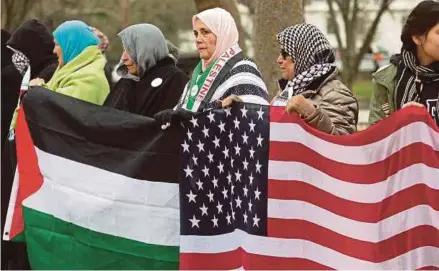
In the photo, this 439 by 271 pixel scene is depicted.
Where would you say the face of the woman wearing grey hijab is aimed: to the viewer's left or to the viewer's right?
to the viewer's left

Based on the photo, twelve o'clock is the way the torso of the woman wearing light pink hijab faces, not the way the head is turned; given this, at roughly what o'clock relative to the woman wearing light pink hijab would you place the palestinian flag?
The palestinian flag is roughly at 2 o'clock from the woman wearing light pink hijab.

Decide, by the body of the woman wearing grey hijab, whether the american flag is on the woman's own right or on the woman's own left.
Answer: on the woman's own left

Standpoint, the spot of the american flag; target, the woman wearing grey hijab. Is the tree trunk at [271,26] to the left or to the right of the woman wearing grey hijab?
right

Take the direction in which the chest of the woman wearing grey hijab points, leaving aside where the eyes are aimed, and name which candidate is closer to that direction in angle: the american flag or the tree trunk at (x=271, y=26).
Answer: the american flag

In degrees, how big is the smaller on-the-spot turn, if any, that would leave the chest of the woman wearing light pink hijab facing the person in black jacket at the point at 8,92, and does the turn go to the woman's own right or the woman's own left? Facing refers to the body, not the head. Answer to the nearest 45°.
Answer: approximately 90° to the woman's own right

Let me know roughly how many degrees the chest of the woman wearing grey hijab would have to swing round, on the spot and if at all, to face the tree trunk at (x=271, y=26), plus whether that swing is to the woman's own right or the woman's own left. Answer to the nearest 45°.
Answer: approximately 180°

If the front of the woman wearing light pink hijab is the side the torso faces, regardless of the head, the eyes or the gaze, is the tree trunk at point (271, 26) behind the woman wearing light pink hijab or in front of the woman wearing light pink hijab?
behind

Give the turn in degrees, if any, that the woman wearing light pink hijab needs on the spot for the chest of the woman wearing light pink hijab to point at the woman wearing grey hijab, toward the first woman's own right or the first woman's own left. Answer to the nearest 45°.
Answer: approximately 90° to the first woman's own right
